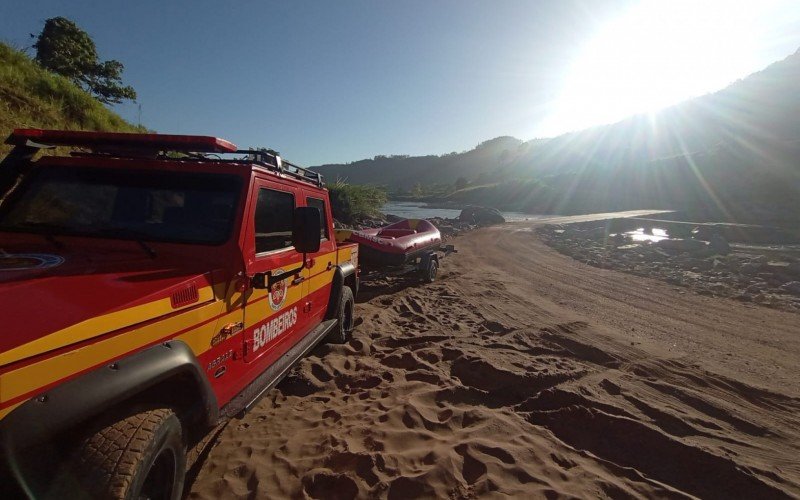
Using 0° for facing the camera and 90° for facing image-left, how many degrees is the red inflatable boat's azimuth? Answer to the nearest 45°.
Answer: approximately 45°

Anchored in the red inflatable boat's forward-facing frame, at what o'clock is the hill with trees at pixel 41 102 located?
The hill with trees is roughly at 2 o'clock from the red inflatable boat.

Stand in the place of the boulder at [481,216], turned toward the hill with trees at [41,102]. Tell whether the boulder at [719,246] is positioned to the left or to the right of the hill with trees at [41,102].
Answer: left

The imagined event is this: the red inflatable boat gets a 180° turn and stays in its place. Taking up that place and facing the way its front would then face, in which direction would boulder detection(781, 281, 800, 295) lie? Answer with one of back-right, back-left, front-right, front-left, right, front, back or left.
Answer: front-right

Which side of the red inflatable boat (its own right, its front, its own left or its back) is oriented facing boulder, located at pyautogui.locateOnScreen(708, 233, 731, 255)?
back

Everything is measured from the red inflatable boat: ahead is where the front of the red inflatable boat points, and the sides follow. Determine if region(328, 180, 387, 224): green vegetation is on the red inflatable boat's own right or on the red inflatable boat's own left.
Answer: on the red inflatable boat's own right

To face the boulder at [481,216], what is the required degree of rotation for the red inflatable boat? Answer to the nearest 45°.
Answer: approximately 135° to its right

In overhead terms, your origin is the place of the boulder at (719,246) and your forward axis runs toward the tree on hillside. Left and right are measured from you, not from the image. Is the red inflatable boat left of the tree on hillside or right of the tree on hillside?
left

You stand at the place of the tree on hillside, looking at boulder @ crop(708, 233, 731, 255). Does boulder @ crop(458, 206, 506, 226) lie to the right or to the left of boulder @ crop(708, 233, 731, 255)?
left

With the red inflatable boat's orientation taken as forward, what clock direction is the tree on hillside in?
The tree on hillside is roughly at 3 o'clock from the red inflatable boat.

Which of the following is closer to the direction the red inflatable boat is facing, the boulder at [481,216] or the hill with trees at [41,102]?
the hill with trees
